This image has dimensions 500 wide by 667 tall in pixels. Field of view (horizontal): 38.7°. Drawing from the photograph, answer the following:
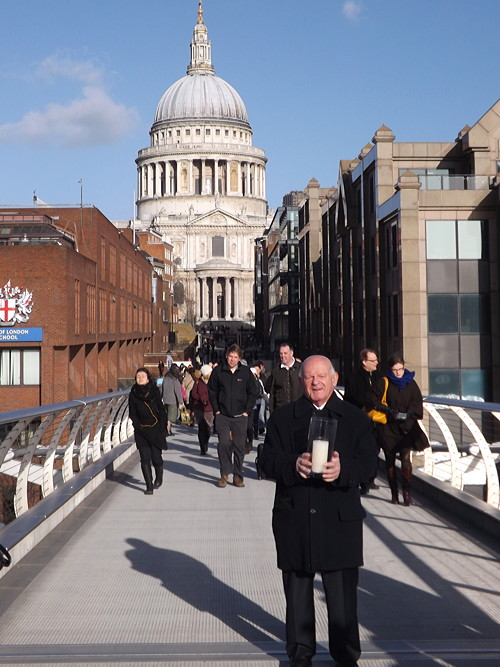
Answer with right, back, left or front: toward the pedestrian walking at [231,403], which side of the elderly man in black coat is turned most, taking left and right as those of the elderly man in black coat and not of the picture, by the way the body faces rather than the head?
back

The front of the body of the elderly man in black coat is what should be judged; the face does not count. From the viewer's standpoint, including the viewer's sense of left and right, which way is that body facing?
facing the viewer

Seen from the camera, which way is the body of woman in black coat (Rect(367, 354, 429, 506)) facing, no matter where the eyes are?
toward the camera

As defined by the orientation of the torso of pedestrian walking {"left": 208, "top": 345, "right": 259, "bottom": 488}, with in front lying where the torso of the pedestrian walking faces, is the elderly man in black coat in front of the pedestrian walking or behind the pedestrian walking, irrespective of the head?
in front

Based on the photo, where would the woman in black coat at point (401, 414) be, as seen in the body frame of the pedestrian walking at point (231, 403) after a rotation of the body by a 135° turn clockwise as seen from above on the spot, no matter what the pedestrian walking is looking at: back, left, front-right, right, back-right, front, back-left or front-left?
back

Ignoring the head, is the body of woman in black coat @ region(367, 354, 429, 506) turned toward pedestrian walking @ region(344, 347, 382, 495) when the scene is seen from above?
no

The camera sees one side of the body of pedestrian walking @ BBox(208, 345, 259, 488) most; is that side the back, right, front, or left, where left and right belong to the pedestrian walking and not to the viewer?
front

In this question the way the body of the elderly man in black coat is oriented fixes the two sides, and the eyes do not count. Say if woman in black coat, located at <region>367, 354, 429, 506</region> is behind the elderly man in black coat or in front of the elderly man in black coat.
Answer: behind

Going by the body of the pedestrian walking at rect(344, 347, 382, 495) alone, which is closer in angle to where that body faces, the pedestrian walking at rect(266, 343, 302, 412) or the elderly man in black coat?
the elderly man in black coat

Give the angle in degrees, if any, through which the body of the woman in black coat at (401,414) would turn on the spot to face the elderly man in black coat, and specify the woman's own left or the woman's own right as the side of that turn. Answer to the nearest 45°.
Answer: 0° — they already face them

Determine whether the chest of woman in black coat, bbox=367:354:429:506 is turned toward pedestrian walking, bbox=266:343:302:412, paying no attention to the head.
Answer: no

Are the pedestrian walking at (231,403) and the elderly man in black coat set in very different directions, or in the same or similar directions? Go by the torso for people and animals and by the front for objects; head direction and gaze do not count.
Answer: same or similar directions
